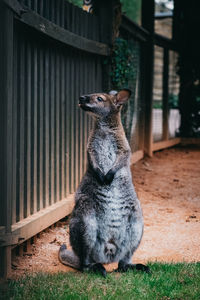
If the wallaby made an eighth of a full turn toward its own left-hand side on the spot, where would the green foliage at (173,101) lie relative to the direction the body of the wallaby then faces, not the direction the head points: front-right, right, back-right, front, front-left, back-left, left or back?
back-left

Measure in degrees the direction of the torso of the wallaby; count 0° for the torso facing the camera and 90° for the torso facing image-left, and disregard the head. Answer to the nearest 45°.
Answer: approximately 0°

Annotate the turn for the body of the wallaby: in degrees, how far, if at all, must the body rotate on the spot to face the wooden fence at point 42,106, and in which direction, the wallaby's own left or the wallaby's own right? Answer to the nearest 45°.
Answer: approximately 135° to the wallaby's own right

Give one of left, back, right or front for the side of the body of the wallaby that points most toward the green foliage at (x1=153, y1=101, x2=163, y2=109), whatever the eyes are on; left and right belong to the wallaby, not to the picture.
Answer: back

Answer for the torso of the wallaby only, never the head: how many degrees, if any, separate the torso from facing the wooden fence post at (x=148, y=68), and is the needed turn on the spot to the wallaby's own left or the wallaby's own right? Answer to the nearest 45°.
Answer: approximately 180°
